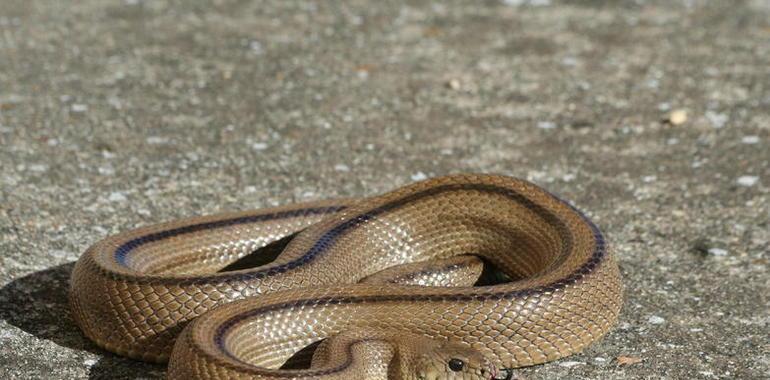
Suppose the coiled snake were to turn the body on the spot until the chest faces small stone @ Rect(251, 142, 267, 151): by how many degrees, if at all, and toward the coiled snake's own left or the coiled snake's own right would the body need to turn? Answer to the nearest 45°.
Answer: approximately 90° to the coiled snake's own left

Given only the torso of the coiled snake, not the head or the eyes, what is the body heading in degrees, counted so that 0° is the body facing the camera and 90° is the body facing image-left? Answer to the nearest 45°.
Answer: approximately 270°

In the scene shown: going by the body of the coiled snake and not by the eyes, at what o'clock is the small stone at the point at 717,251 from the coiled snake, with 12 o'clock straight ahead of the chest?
The small stone is roughly at 11 o'clock from the coiled snake.

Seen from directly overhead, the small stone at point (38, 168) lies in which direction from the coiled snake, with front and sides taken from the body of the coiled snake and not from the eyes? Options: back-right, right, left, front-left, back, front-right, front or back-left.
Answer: back-left

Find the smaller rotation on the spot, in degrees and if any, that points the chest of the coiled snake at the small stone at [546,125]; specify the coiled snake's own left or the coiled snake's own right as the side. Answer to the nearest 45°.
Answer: approximately 45° to the coiled snake's own left

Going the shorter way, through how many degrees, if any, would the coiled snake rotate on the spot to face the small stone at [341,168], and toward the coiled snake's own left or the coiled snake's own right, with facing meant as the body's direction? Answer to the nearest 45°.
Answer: approximately 90° to the coiled snake's own left

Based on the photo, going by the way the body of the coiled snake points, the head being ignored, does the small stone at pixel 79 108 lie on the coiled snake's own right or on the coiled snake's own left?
on the coiled snake's own left
